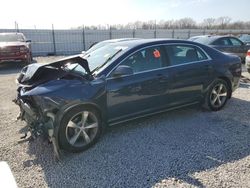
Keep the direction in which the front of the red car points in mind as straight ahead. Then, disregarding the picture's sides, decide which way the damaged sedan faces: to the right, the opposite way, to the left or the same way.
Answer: to the right

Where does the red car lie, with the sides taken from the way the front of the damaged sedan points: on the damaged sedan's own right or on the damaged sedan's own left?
on the damaged sedan's own right

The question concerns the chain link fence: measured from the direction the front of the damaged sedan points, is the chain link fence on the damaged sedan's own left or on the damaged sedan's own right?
on the damaged sedan's own right

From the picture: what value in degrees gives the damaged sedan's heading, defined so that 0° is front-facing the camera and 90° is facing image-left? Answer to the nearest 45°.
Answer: approximately 45°

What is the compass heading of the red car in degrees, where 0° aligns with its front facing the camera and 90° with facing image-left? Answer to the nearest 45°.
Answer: approximately 0°

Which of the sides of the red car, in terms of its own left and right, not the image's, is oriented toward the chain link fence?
back

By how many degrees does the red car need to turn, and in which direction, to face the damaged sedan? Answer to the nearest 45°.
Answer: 0° — it already faces it

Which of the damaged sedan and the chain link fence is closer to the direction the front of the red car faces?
the damaged sedan
